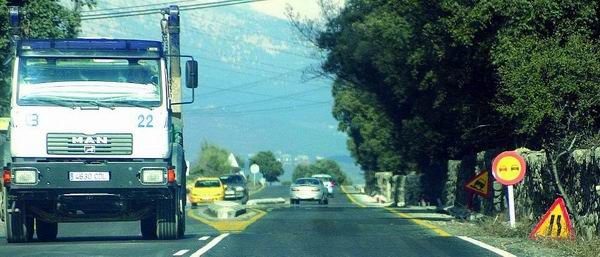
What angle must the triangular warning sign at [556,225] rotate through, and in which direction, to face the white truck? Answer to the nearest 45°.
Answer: approximately 90° to its right

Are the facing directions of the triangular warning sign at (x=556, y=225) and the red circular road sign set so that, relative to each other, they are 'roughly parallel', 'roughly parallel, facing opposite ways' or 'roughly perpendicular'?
roughly parallel

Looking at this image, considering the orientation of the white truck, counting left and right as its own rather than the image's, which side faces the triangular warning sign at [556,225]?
left

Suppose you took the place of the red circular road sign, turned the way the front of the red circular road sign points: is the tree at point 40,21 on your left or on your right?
on your right

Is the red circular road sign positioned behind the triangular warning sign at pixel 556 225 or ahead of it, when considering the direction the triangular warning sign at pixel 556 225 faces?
behind

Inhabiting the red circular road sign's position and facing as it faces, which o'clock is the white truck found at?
The white truck is roughly at 2 o'clock from the red circular road sign.

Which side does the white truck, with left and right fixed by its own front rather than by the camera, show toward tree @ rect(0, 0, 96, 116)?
back

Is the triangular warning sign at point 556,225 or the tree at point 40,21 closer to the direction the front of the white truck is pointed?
the triangular warning sign

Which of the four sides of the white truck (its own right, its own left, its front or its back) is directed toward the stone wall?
left

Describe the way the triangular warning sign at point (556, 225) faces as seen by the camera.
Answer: facing the viewer

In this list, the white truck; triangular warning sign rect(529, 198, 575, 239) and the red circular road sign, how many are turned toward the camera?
3

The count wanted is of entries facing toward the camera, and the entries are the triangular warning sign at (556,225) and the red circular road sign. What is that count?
2

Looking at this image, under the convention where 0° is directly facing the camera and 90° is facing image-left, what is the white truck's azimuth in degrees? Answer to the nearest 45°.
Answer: approximately 0°
